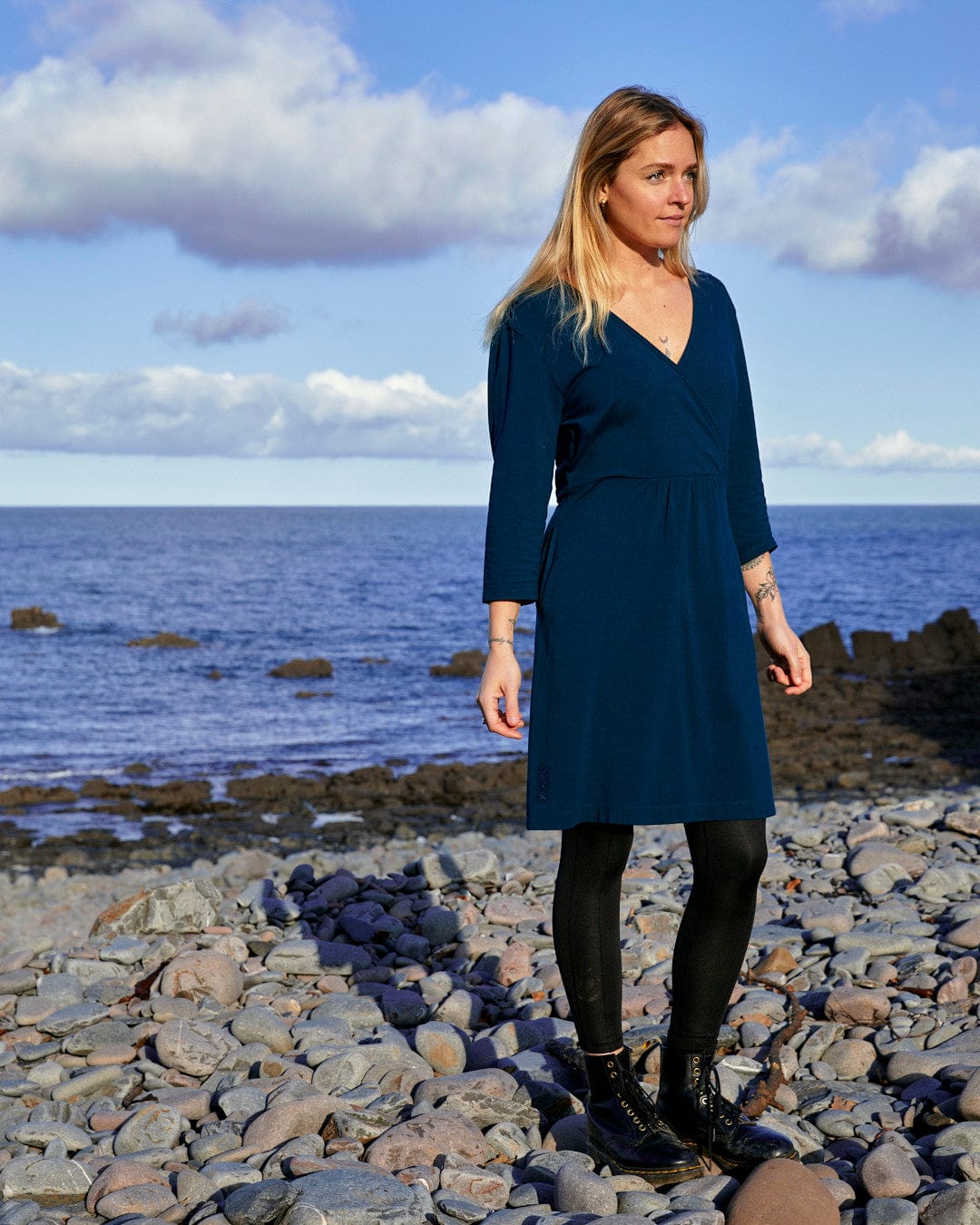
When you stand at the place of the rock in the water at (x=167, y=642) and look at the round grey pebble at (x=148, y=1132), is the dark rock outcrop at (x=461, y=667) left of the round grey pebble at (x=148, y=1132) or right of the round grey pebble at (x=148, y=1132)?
left

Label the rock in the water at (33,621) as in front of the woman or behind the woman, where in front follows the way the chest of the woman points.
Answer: behind

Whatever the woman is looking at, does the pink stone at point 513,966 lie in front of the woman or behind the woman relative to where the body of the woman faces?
behind
